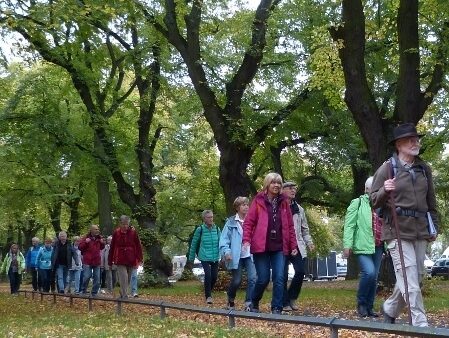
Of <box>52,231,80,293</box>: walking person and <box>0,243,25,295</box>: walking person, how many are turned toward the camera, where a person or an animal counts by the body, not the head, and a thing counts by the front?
2

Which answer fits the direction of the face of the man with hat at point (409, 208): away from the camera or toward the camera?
toward the camera

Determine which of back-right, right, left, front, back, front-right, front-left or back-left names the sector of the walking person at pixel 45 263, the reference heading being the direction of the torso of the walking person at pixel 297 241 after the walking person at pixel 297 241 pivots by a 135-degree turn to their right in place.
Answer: front-right

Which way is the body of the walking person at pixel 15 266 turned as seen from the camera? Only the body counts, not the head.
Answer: toward the camera

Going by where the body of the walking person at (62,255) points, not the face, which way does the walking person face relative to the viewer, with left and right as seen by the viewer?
facing the viewer

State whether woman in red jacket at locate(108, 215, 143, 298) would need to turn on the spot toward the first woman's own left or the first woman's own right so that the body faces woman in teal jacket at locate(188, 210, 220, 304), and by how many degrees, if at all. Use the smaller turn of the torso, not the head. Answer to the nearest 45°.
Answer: approximately 45° to the first woman's own left

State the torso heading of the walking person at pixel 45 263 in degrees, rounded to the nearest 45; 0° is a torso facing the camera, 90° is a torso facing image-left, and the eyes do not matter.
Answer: approximately 315°

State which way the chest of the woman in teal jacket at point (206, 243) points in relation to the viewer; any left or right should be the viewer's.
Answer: facing the viewer and to the right of the viewer

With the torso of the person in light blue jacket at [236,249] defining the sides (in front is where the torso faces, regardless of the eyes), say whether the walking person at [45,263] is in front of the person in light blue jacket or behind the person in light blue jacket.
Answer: behind
